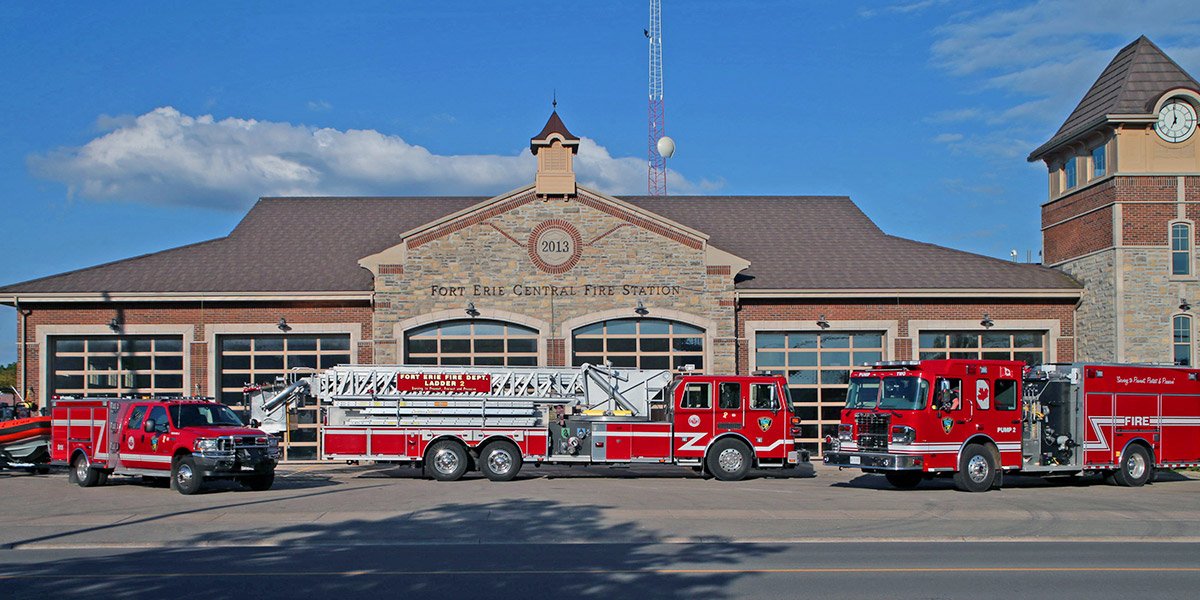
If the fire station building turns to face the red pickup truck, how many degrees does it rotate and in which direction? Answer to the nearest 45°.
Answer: approximately 45° to its right

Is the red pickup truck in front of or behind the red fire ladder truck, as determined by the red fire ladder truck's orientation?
behind

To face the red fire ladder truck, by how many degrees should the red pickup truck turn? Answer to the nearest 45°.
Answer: approximately 45° to its left

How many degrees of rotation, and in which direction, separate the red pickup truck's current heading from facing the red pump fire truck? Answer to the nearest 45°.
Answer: approximately 45° to its left

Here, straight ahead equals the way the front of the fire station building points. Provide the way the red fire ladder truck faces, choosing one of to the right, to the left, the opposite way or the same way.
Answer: to the left

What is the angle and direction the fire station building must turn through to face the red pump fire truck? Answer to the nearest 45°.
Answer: approximately 45° to its left

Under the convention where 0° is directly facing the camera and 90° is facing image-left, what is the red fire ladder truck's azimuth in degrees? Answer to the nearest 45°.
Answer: approximately 270°

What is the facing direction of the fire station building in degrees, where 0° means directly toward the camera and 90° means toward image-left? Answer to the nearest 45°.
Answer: approximately 0°

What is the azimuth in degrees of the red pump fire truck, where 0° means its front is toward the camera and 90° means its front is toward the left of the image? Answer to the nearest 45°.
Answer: approximately 45°
